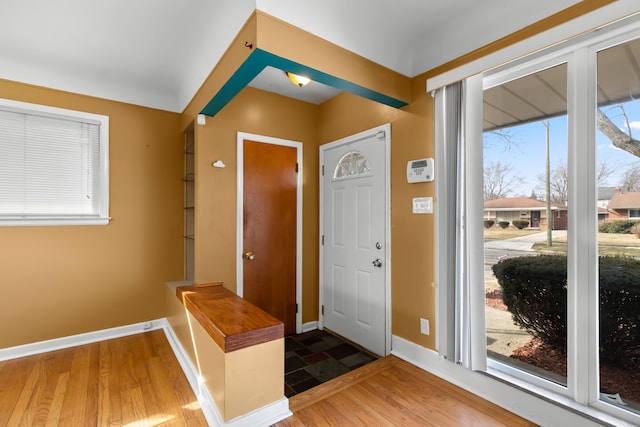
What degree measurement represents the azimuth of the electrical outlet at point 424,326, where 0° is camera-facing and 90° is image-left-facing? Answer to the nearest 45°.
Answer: approximately 45°

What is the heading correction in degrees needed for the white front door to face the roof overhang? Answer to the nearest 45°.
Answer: approximately 90° to its left

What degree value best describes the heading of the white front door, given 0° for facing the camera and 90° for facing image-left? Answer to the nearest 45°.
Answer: approximately 45°

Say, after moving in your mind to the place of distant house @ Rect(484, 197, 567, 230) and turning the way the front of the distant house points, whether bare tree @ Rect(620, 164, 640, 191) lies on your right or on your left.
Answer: on your left
